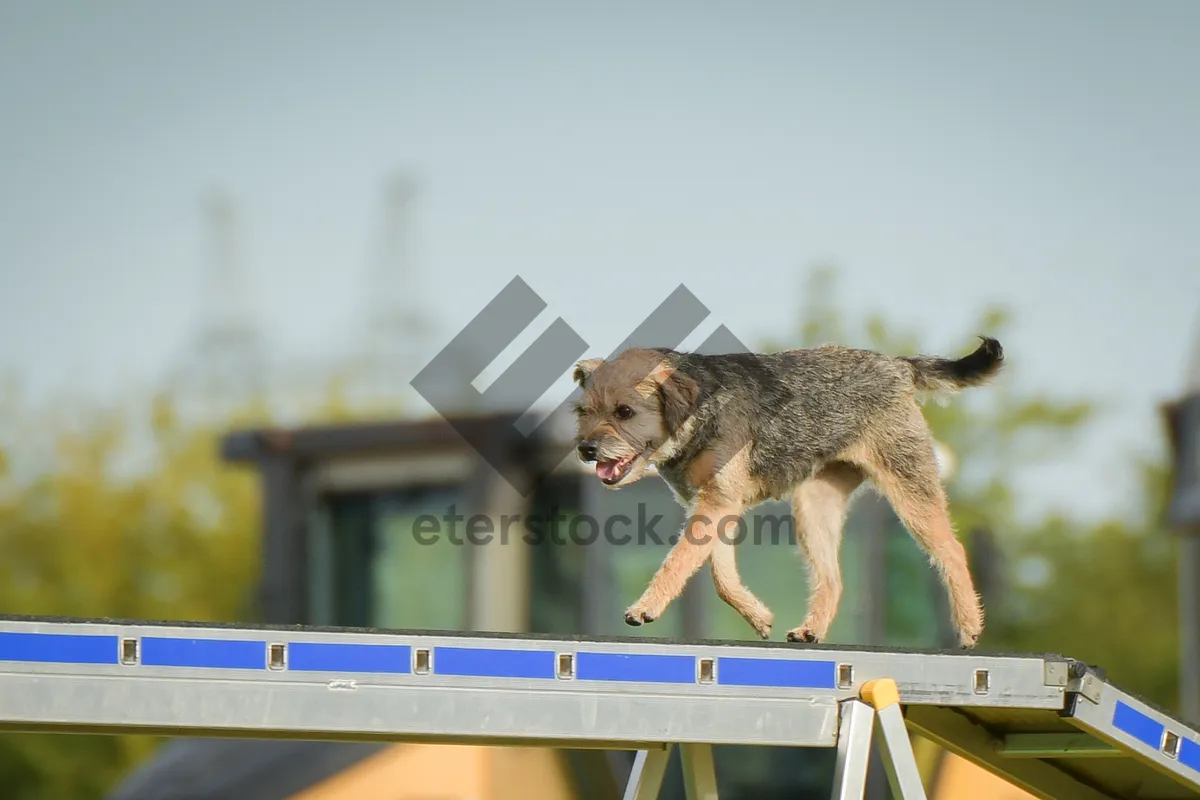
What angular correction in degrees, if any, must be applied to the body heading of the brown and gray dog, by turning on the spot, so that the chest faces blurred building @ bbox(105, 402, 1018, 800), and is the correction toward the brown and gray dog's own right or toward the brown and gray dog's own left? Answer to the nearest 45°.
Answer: approximately 90° to the brown and gray dog's own right

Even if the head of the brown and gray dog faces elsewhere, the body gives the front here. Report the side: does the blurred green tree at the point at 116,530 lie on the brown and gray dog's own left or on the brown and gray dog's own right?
on the brown and gray dog's own right

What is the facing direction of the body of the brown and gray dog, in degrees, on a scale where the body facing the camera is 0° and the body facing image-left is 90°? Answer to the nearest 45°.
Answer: approximately 90°
